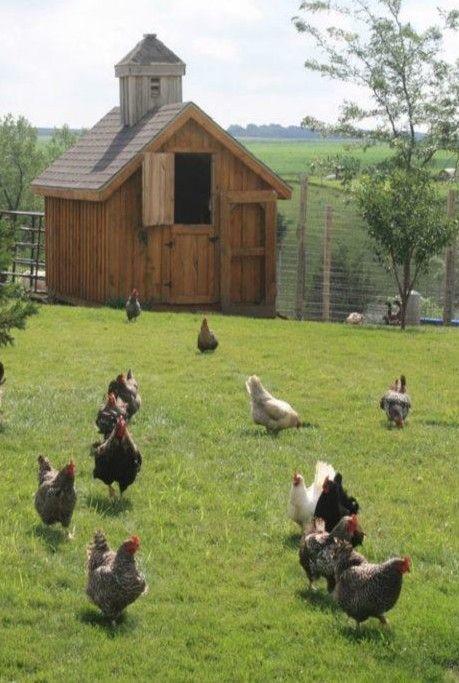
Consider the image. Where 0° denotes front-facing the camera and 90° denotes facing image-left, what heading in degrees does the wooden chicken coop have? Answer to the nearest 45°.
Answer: approximately 315°

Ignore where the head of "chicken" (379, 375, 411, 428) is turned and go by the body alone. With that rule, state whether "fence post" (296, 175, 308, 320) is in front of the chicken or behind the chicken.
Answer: behind

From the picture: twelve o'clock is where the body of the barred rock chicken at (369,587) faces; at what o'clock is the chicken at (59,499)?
The chicken is roughly at 7 o'clock from the barred rock chicken.

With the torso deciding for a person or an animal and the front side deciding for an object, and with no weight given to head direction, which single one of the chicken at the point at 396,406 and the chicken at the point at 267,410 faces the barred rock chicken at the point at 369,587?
the chicken at the point at 396,406

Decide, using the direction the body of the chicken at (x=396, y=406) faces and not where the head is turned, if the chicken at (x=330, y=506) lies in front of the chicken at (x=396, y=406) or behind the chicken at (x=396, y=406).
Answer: in front

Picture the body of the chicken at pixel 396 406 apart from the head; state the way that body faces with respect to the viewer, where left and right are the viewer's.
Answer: facing the viewer

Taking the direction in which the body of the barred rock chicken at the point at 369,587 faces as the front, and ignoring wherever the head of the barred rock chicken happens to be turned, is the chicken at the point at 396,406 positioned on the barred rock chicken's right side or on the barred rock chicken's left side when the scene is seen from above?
on the barred rock chicken's left side

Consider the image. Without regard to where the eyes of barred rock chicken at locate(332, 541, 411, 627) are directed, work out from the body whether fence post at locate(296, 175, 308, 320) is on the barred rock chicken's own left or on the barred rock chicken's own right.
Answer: on the barred rock chicken's own left

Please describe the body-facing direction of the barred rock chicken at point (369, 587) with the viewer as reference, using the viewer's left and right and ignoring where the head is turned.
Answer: facing to the right of the viewer

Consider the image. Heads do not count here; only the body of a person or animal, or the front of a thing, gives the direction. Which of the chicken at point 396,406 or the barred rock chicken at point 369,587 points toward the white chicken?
the chicken

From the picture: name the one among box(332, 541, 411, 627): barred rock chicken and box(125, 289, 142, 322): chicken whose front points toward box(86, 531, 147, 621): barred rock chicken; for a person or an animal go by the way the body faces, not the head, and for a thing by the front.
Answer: the chicken
